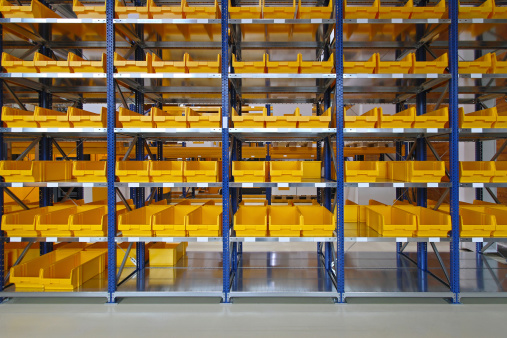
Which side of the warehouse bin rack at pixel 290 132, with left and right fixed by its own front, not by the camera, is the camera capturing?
front
